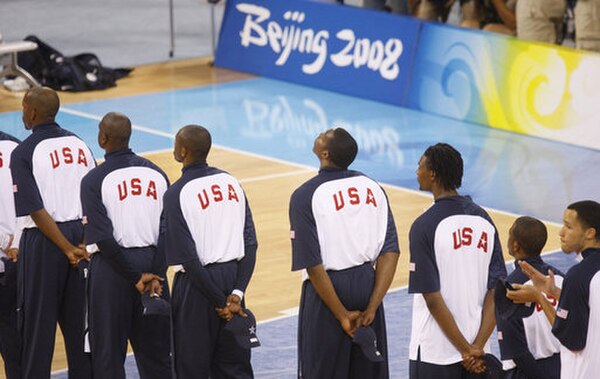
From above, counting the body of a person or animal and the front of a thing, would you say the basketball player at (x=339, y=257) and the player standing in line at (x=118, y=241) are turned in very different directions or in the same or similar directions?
same or similar directions

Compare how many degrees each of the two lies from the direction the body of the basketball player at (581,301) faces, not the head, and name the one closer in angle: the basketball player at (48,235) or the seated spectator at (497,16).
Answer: the basketball player

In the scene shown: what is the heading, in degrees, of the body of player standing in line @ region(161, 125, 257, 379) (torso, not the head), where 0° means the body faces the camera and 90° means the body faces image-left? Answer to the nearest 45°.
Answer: approximately 135°

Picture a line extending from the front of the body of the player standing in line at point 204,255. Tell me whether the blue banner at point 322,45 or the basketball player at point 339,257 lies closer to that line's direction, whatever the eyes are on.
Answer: the blue banner

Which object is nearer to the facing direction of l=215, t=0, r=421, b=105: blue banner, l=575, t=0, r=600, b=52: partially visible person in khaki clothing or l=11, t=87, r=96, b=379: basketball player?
the basketball player

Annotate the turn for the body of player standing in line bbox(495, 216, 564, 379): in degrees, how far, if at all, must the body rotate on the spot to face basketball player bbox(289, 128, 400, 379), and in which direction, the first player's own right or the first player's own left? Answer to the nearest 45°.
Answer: approximately 45° to the first player's own left

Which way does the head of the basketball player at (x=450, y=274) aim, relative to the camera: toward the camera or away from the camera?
away from the camera

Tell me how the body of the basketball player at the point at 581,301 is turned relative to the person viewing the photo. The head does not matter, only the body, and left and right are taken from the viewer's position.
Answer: facing to the left of the viewer

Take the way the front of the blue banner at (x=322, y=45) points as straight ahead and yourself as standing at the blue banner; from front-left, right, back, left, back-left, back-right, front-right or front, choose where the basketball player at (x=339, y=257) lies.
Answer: front-left

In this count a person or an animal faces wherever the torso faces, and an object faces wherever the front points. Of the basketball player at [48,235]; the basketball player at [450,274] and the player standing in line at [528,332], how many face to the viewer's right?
0

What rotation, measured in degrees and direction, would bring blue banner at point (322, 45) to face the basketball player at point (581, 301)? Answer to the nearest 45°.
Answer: approximately 45° to its left

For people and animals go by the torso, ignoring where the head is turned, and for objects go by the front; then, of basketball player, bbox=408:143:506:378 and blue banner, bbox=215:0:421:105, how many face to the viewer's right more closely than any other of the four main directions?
0

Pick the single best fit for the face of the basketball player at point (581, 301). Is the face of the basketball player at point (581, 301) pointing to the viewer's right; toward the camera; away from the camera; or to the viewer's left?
to the viewer's left

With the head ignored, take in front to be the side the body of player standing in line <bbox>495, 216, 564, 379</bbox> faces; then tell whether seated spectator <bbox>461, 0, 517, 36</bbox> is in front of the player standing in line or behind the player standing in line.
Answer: in front
